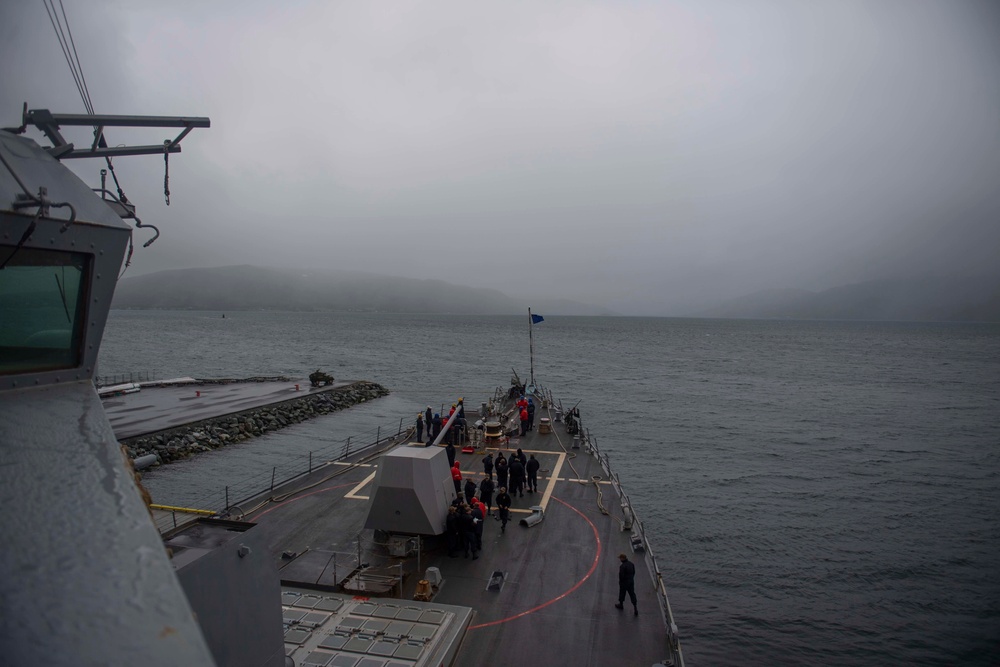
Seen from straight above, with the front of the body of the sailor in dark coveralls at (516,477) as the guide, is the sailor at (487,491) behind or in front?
behind

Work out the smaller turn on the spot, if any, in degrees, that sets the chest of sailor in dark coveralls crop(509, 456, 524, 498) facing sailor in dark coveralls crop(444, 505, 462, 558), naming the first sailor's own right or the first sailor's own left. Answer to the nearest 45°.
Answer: approximately 180°

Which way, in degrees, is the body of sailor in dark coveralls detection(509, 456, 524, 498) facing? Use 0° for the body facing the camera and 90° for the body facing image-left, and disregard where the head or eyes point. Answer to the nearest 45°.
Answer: approximately 180°

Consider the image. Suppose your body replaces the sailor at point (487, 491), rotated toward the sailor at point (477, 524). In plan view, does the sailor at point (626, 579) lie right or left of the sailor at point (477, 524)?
left

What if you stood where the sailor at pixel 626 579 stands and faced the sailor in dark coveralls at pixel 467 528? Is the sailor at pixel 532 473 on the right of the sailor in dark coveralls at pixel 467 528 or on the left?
right

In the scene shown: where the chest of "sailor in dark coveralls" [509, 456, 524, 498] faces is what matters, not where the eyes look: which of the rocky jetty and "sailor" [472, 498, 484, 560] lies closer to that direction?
the rocky jetty

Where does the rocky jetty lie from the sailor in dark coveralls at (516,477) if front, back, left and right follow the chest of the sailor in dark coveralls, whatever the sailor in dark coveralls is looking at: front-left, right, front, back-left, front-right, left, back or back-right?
front-left

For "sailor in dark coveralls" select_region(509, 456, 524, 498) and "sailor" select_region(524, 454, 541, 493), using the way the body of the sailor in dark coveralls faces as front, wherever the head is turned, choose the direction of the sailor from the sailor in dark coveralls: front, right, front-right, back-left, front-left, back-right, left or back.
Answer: front-right

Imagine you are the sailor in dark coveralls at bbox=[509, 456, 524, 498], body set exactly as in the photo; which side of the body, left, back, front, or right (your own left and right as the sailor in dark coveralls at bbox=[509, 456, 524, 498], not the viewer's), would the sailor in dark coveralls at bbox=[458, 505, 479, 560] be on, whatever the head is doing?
back
